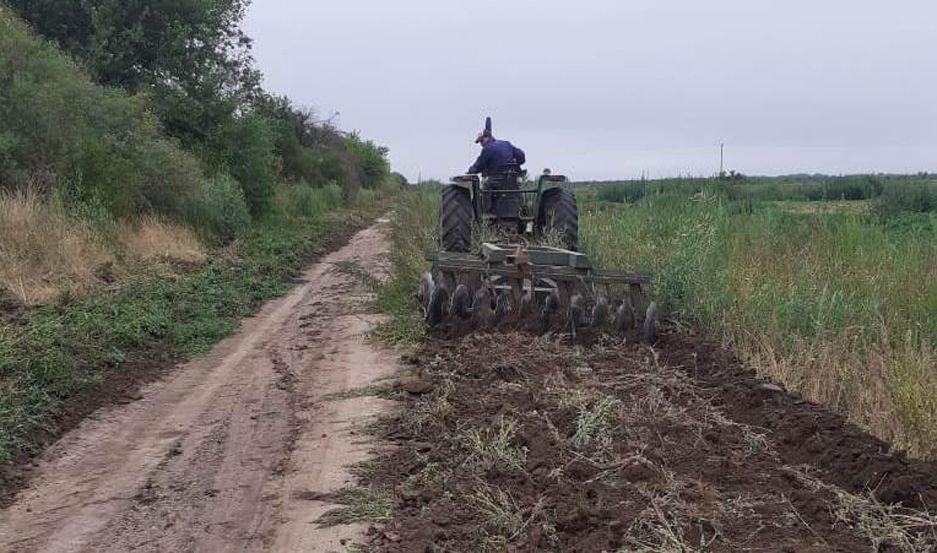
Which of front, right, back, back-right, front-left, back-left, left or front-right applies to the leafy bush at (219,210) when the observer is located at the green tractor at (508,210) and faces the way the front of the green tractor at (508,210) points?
front-left

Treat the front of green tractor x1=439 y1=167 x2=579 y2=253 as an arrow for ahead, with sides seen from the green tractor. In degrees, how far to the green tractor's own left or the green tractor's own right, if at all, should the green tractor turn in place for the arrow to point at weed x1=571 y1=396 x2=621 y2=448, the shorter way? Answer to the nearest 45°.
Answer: approximately 180°

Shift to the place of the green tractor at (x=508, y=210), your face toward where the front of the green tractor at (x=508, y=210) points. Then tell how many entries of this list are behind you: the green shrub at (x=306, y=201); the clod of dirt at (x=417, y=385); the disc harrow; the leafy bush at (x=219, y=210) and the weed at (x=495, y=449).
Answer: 3

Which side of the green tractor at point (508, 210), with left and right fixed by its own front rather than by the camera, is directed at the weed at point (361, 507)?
back

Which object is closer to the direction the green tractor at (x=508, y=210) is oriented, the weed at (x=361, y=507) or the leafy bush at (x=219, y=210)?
the leafy bush

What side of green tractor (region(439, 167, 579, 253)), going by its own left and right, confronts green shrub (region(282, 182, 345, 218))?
front

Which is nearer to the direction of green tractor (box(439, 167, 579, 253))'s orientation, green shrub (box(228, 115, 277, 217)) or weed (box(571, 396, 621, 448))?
the green shrub

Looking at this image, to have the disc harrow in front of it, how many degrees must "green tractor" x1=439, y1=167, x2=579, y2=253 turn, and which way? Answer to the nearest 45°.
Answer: approximately 180°

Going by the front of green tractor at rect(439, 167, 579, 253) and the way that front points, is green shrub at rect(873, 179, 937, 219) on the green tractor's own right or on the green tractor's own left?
on the green tractor's own right

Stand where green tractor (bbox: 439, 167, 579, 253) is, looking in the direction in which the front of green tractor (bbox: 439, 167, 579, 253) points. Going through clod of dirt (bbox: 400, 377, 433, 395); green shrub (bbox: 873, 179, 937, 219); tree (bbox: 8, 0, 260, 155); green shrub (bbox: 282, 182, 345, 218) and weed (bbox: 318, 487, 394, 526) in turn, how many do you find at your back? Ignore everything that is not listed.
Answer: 2

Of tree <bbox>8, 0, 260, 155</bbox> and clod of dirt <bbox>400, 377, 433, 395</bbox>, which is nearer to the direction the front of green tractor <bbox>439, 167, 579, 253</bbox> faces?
the tree

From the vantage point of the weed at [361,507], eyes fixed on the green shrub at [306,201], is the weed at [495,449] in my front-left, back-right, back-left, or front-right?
front-right

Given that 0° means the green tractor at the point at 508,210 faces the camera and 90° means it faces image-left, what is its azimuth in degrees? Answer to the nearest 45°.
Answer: approximately 180°

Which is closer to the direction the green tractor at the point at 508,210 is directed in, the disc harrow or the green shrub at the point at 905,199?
the green shrub

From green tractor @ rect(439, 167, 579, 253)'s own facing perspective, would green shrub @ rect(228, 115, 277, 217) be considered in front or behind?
in front

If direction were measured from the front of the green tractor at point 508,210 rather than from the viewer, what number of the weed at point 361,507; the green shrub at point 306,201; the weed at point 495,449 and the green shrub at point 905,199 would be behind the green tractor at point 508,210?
2
